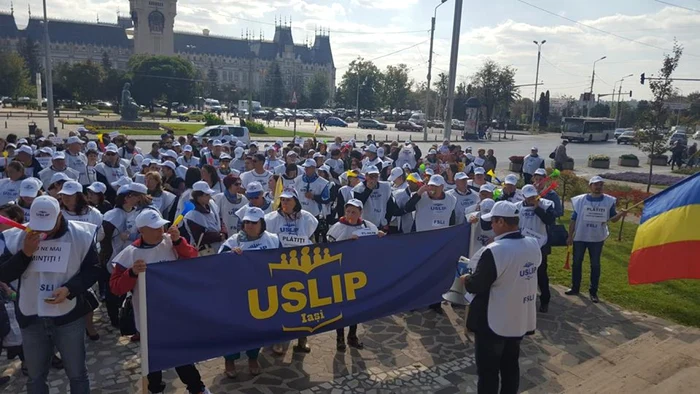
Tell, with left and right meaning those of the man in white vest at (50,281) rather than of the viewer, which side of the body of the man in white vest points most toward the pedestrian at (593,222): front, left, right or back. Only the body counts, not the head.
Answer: left

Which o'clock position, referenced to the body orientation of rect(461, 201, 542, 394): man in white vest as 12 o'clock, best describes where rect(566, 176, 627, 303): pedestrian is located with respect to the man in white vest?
The pedestrian is roughly at 2 o'clock from the man in white vest.

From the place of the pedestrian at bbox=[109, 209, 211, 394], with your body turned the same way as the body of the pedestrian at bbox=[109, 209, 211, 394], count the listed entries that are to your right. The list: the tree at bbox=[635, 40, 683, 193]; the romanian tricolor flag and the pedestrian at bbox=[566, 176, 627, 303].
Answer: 0

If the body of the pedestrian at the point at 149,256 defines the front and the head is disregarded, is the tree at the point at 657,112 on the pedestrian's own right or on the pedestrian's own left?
on the pedestrian's own left

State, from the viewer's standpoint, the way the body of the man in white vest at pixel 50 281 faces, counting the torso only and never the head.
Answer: toward the camera

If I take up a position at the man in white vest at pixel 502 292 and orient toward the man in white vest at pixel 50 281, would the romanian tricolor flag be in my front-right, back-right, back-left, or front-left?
back-right

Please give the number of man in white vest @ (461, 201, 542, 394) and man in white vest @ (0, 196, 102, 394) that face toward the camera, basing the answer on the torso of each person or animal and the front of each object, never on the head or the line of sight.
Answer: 1

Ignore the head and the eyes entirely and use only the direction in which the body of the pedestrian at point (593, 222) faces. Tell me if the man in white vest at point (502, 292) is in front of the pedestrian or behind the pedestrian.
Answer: in front

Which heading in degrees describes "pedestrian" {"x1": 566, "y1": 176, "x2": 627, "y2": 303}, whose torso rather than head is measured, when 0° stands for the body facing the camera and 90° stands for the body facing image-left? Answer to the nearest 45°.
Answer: approximately 0°

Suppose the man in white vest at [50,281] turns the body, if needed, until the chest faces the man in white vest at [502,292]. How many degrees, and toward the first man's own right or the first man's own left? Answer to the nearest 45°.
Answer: approximately 45° to the first man's own left

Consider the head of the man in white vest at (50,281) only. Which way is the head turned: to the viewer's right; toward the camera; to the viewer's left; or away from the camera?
toward the camera

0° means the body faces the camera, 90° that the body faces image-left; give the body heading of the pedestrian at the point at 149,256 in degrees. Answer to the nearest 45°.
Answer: approximately 315°

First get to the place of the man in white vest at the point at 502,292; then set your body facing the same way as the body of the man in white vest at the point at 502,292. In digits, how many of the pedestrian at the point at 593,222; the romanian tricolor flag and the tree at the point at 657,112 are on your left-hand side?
0

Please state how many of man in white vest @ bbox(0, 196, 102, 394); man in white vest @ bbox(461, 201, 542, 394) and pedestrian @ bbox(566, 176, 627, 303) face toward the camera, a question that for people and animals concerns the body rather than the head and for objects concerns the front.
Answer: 2

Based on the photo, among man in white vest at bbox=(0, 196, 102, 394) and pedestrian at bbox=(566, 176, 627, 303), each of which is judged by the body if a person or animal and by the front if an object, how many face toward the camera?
2

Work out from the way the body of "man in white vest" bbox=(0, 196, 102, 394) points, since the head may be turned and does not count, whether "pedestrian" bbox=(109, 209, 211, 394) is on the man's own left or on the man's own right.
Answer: on the man's own left

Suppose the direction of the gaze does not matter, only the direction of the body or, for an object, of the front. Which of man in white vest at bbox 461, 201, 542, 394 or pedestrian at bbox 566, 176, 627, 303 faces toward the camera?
the pedestrian

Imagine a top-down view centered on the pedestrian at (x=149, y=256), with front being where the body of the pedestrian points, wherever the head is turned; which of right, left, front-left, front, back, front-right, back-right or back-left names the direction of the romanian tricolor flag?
front-left

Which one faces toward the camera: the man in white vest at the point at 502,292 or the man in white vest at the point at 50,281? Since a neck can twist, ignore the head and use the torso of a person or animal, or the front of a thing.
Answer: the man in white vest at the point at 50,281

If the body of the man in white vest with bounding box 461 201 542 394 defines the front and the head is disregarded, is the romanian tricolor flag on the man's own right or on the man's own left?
on the man's own right

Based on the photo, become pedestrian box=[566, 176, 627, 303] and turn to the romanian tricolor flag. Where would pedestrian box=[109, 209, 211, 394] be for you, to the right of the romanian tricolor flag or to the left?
right
